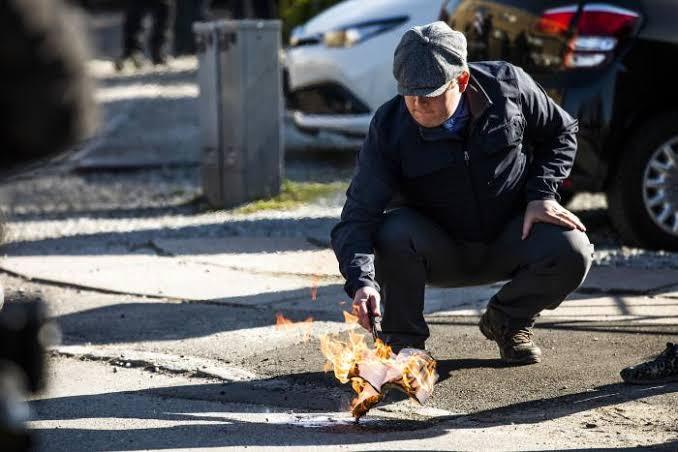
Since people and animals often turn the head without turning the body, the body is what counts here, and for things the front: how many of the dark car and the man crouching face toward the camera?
1

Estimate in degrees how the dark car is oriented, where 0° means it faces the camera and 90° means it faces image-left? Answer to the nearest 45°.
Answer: approximately 225°

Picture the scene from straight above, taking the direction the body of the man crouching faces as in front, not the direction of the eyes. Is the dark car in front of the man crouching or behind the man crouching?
behind

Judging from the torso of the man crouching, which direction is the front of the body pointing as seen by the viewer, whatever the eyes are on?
toward the camera

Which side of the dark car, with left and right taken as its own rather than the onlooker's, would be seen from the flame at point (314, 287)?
back

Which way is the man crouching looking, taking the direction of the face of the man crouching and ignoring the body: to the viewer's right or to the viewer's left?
to the viewer's left

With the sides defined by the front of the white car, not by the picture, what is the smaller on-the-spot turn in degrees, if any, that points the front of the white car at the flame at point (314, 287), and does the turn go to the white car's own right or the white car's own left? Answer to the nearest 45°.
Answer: approximately 45° to the white car's own left

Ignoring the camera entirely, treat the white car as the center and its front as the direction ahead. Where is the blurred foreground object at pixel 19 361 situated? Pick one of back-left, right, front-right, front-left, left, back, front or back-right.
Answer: front-left

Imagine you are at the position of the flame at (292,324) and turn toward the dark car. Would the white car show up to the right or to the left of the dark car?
left

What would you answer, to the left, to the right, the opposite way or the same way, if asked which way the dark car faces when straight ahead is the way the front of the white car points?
the opposite way

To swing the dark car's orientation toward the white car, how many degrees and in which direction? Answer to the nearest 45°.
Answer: approximately 90° to its left
